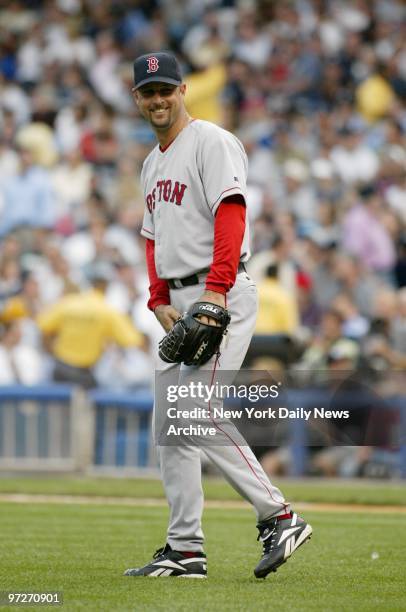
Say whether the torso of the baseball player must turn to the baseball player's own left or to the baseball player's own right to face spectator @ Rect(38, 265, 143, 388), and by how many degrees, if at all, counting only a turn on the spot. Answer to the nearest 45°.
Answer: approximately 135° to the baseball player's own right

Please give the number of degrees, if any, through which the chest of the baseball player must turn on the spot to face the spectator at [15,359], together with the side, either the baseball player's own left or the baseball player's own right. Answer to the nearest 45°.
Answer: approximately 135° to the baseball player's own right

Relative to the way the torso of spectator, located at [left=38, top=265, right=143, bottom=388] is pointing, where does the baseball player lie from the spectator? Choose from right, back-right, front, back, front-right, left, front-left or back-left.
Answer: back

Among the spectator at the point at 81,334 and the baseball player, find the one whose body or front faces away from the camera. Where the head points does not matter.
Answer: the spectator

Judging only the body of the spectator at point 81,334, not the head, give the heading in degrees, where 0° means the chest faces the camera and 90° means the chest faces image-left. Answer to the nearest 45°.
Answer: approximately 180°

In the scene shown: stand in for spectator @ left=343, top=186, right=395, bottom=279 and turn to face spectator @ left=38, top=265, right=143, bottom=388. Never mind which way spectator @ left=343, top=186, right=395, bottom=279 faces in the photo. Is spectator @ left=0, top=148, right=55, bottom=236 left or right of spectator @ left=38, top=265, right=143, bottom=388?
right

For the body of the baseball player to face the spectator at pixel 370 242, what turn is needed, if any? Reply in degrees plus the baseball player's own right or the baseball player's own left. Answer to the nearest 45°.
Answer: approximately 135° to the baseball player's own right

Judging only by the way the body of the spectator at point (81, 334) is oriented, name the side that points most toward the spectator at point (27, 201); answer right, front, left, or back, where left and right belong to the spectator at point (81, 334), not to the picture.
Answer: front

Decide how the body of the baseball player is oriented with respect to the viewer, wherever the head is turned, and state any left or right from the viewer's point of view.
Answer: facing the viewer and to the left of the viewer

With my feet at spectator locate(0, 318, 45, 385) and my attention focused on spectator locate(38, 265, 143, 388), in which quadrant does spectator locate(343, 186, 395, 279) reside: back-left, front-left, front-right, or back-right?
front-left

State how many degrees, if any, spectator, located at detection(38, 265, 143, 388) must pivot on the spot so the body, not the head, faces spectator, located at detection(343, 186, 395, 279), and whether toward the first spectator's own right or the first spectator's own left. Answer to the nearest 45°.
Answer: approximately 45° to the first spectator's own right

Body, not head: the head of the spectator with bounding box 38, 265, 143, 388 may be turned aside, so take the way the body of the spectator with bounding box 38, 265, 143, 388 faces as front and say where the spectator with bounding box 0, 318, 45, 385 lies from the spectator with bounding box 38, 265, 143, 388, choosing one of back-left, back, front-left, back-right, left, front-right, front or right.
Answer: left

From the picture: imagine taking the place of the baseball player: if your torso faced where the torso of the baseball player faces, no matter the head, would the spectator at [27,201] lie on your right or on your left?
on your right

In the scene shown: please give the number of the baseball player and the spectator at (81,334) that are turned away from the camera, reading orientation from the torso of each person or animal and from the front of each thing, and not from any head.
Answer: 1

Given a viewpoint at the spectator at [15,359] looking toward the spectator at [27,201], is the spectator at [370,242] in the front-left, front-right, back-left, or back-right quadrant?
front-right
